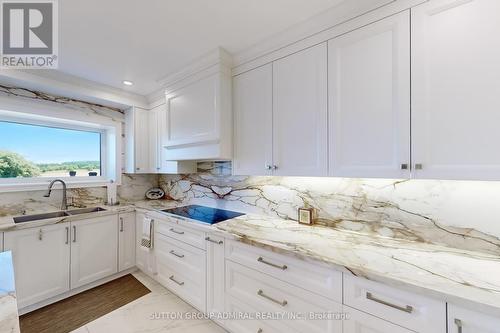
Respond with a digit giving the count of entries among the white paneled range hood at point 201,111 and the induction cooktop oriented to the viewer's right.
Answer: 0

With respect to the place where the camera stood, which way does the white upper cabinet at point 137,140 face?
facing the viewer and to the right of the viewer

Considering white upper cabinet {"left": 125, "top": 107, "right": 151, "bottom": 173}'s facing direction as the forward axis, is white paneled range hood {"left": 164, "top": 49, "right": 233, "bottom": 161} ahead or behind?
ahead

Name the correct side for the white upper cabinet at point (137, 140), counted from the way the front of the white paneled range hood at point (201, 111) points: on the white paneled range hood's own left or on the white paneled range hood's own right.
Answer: on the white paneled range hood's own right

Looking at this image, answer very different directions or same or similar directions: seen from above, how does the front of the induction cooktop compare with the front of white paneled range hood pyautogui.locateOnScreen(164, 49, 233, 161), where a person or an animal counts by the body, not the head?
same or similar directions

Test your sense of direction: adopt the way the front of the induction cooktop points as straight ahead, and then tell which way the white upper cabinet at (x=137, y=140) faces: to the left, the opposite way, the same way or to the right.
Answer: to the left

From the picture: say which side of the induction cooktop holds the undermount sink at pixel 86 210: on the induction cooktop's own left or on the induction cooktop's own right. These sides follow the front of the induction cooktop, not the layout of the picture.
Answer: on the induction cooktop's own right

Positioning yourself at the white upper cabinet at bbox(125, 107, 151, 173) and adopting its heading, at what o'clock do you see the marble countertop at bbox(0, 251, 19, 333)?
The marble countertop is roughly at 2 o'clock from the white upper cabinet.

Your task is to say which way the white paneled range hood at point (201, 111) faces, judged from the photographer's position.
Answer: facing the viewer and to the left of the viewer

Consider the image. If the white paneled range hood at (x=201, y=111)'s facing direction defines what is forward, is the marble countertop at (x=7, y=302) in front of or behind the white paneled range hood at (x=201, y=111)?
in front

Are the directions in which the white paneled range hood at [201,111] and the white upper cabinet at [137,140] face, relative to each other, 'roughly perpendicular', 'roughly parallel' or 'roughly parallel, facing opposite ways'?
roughly perpendicular
